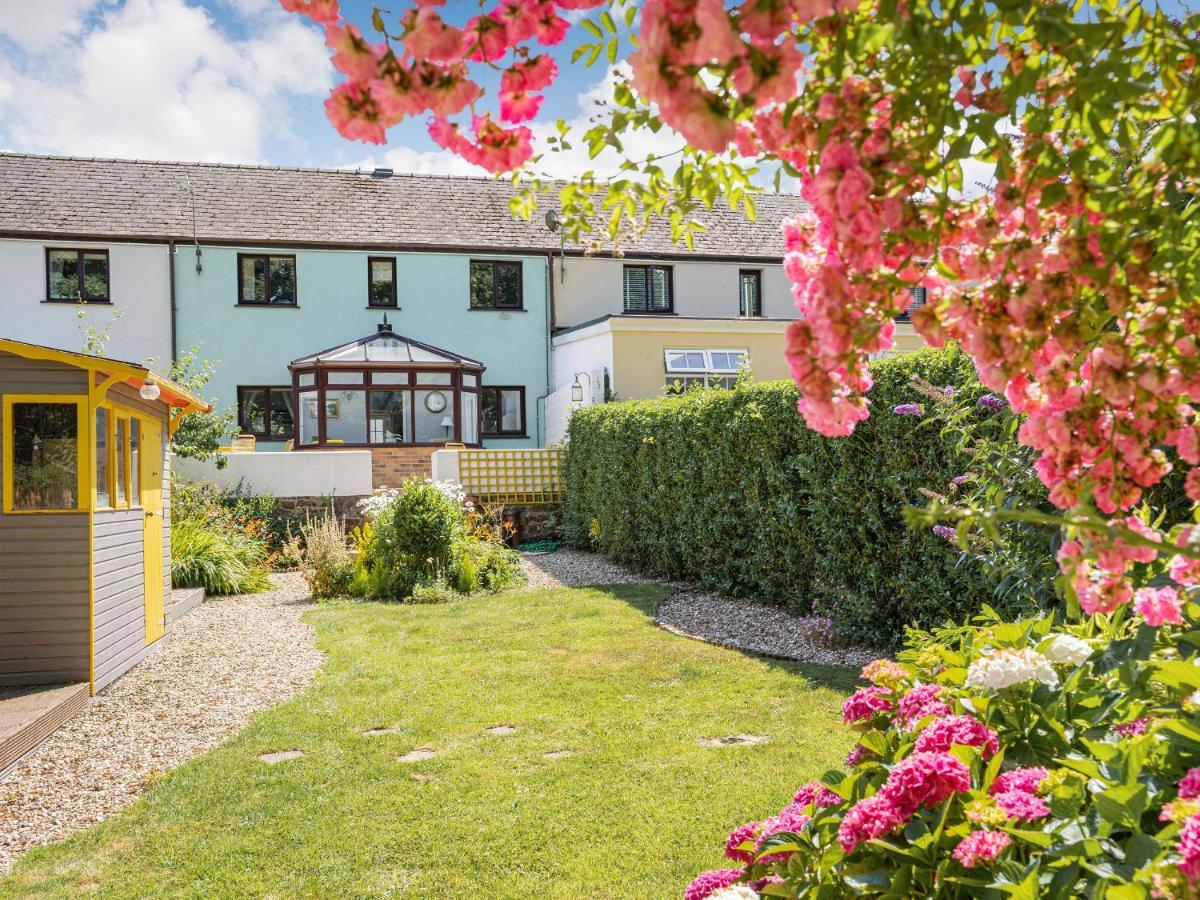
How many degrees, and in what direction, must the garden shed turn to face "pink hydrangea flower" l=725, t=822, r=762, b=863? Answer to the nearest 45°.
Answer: approximately 90° to its right

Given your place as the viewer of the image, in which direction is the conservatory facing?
facing the viewer

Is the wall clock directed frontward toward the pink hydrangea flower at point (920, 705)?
yes

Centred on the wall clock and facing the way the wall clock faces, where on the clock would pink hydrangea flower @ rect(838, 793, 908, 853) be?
The pink hydrangea flower is roughly at 12 o'clock from the wall clock.

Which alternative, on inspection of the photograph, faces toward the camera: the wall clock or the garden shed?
the wall clock

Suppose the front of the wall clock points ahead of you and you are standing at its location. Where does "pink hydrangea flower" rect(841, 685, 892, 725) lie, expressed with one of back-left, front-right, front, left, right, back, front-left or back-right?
front

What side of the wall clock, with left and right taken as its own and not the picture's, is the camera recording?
front

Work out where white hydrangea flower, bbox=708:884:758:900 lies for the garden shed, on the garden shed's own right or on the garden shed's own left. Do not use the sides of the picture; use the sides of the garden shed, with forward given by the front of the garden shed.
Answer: on the garden shed's own right

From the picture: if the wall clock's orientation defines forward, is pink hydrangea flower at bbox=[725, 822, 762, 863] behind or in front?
in front

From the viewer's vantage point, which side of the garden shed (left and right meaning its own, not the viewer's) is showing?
right

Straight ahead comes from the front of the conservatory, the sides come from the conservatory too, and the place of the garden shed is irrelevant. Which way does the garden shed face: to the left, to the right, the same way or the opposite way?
to the left

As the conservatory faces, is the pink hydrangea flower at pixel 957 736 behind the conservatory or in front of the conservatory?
in front

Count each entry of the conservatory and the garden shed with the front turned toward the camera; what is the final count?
1

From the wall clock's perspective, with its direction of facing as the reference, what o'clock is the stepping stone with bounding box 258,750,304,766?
The stepping stone is roughly at 12 o'clock from the wall clock.

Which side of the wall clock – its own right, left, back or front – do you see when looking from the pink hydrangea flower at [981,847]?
front

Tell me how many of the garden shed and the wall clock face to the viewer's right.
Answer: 1

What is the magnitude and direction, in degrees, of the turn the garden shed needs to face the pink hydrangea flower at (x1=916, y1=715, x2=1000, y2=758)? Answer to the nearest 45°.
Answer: approximately 90° to its right
